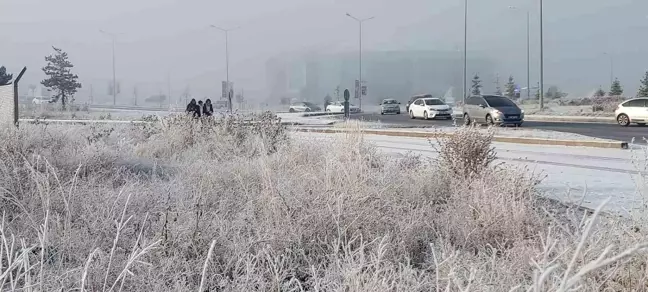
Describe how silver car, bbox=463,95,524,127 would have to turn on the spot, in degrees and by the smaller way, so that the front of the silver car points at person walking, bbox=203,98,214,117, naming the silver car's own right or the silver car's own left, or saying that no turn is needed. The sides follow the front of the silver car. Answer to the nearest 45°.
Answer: approximately 90° to the silver car's own right
